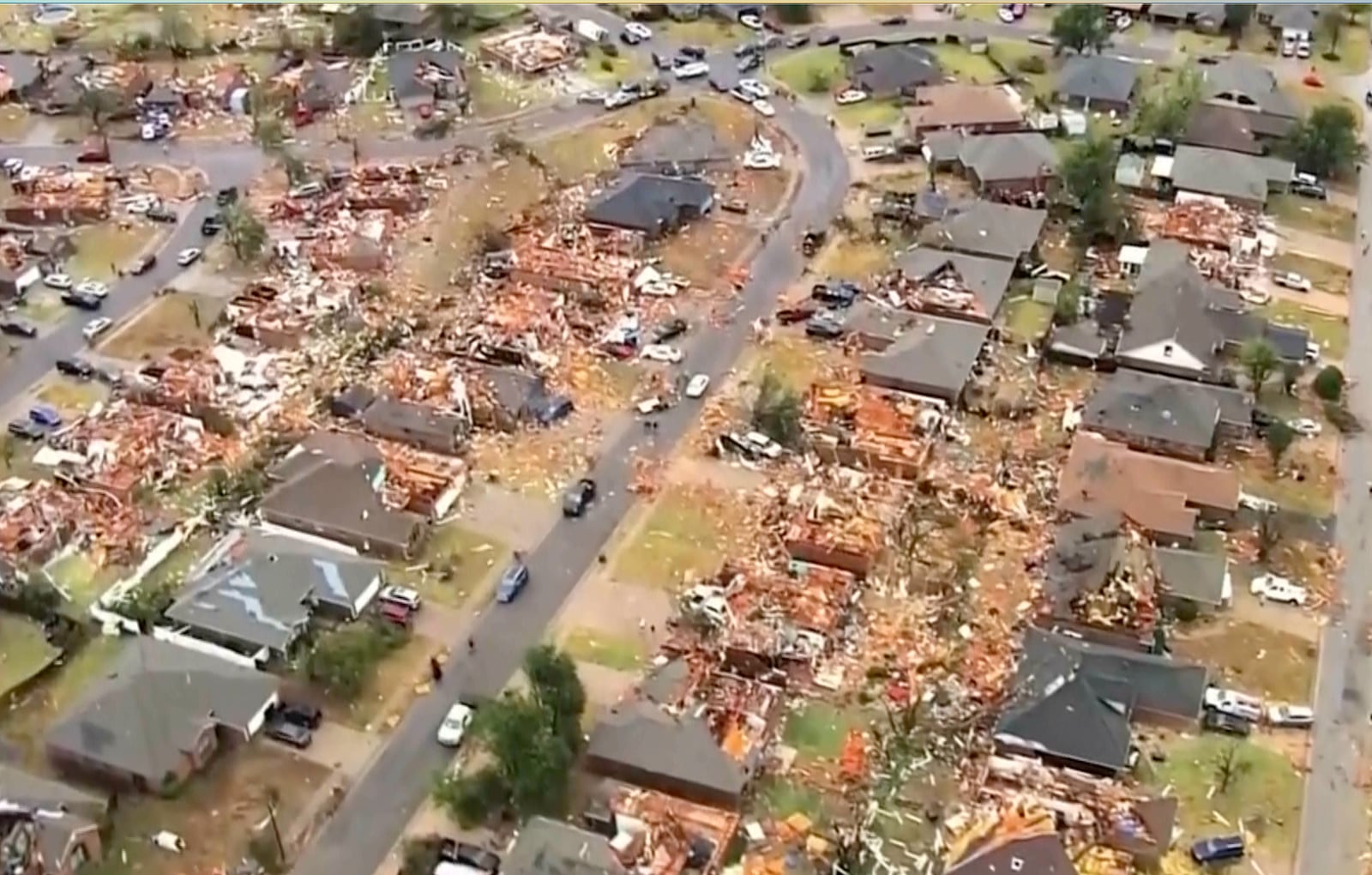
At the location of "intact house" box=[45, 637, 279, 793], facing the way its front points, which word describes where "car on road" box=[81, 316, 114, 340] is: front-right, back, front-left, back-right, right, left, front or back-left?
back-left

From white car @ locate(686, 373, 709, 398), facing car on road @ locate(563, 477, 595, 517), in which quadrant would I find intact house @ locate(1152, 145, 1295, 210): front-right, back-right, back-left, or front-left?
back-left

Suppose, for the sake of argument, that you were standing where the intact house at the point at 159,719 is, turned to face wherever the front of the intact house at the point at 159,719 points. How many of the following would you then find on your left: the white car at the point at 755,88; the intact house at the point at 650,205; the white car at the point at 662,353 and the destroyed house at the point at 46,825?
3

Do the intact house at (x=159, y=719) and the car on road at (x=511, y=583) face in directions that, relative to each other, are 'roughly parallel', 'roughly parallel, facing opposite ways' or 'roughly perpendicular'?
roughly perpendicular

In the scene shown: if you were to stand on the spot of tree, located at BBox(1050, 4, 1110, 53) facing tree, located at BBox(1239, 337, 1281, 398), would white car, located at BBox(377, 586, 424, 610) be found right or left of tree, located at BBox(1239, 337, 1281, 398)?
right

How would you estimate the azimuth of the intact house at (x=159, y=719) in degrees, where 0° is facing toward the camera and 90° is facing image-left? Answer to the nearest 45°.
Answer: approximately 315°

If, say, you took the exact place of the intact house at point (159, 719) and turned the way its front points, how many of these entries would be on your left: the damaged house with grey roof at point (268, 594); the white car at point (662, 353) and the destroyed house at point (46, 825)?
2
